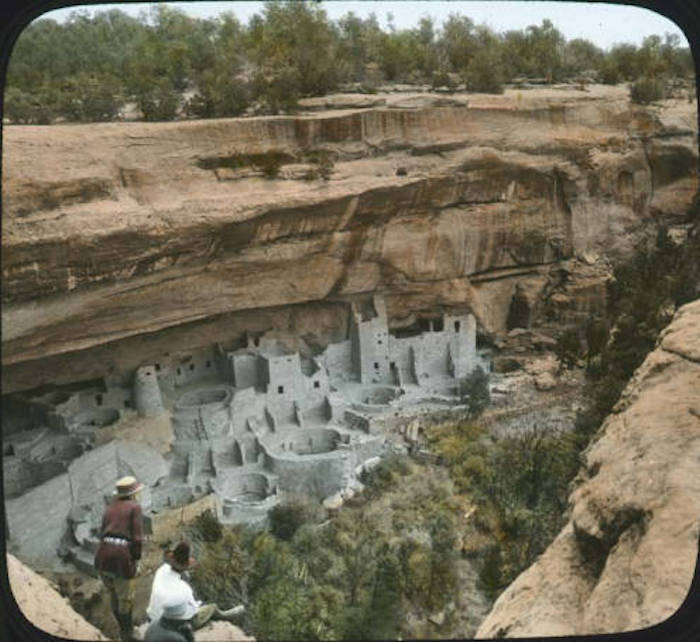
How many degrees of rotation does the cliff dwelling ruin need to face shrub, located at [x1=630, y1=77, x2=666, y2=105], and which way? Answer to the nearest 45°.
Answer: approximately 90° to its left

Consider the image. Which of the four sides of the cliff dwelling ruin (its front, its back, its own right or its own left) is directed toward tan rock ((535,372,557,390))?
left

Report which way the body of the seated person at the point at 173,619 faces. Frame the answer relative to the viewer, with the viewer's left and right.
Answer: facing away from the viewer and to the right of the viewer

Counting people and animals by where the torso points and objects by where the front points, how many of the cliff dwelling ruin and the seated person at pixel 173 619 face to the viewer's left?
0

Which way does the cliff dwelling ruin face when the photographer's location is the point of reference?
facing the viewer and to the right of the viewer

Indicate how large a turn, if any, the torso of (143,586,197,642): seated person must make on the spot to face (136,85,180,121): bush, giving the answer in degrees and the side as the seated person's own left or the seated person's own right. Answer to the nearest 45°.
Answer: approximately 45° to the seated person's own left
